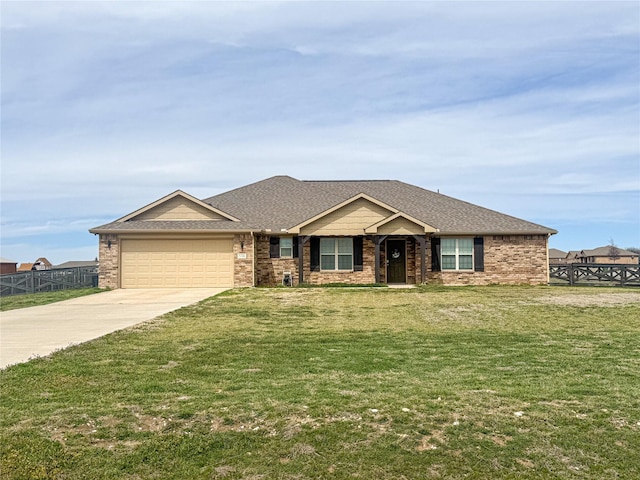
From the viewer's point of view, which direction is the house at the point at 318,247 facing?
toward the camera

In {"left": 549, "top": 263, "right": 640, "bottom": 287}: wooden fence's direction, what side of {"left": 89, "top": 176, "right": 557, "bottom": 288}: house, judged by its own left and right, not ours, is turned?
left

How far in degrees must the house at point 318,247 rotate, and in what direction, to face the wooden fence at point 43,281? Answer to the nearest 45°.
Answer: approximately 90° to its right
